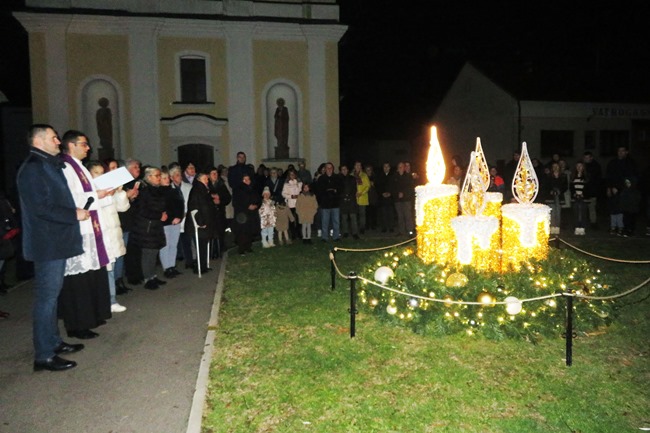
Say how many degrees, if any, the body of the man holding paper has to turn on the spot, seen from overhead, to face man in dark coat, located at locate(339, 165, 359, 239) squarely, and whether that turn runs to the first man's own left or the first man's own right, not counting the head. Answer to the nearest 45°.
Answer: approximately 45° to the first man's own left

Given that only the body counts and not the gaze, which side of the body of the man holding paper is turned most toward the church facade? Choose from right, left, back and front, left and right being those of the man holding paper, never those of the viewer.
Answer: left

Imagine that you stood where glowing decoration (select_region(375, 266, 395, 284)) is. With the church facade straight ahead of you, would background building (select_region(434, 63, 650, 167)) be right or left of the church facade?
right

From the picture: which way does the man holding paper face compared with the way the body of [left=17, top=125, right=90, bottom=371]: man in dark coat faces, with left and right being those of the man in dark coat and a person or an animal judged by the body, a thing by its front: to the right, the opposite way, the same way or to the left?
the same way

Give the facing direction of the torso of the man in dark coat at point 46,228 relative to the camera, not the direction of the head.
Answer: to the viewer's right

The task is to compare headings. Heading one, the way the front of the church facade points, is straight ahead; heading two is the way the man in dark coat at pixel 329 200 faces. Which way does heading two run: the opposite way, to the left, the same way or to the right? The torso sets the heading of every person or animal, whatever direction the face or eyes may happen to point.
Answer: the same way

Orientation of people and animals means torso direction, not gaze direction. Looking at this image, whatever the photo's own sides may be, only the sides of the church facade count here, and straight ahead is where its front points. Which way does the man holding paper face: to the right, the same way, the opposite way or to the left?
to the left

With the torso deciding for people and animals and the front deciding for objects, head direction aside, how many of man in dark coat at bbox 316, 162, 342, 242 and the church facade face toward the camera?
2

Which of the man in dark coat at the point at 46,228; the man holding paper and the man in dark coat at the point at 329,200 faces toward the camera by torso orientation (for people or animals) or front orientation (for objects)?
the man in dark coat at the point at 329,200

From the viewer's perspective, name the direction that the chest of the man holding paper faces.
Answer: to the viewer's right

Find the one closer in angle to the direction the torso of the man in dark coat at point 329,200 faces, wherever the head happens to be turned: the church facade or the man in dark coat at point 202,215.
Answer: the man in dark coat

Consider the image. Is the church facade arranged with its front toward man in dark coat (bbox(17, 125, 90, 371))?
yes

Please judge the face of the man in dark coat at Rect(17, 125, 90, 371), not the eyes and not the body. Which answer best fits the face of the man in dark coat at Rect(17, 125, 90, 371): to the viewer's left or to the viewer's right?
to the viewer's right

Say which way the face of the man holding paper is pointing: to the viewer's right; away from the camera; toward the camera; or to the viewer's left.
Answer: to the viewer's right

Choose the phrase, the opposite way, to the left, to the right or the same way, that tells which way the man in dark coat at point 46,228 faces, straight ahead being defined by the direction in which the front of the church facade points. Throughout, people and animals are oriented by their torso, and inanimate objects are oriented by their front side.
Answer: to the left

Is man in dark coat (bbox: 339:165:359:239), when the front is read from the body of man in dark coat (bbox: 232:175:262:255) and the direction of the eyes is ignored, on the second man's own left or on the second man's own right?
on the second man's own left

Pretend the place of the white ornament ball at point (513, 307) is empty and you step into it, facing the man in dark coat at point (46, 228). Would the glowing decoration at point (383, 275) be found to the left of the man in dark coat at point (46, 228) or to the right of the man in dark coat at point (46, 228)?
right

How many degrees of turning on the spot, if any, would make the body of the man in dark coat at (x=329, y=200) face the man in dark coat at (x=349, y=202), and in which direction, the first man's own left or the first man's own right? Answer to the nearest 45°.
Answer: approximately 135° to the first man's own left

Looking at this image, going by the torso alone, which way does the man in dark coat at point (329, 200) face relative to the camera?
toward the camera
